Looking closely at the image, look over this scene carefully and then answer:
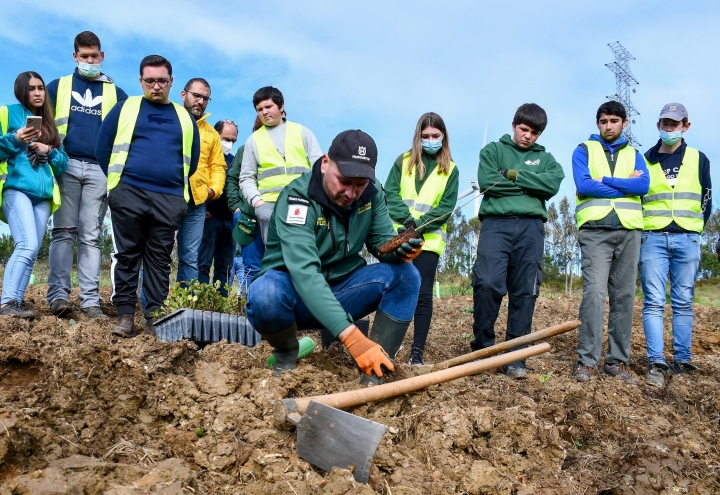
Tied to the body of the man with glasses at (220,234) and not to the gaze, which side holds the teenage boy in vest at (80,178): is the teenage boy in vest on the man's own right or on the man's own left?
on the man's own right

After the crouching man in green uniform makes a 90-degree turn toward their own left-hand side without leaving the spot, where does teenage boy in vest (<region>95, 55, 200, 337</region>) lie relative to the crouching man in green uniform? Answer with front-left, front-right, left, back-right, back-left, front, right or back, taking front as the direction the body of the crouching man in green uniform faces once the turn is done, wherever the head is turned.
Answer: left

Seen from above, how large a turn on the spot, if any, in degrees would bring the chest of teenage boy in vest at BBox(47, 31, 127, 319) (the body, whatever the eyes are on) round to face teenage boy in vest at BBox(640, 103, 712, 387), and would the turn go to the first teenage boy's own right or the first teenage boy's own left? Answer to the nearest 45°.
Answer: approximately 45° to the first teenage boy's own left

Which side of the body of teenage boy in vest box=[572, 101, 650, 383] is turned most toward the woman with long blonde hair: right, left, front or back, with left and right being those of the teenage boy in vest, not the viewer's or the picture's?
right

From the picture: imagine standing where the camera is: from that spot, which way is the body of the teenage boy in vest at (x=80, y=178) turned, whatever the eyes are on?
toward the camera

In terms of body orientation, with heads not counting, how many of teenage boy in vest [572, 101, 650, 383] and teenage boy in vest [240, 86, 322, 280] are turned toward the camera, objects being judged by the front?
2

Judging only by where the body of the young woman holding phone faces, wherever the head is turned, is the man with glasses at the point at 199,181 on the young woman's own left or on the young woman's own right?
on the young woman's own left

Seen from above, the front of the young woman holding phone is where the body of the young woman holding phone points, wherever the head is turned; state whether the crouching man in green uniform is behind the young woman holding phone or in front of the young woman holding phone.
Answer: in front

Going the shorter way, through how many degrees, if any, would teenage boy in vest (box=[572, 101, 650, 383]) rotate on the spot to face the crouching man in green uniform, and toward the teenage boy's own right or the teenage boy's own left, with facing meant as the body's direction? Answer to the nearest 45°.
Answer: approximately 45° to the teenage boy's own right

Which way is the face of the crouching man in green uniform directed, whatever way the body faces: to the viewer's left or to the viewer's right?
to the viewer's right

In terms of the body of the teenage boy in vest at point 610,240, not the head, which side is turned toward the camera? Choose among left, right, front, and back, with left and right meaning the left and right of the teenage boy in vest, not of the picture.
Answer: front

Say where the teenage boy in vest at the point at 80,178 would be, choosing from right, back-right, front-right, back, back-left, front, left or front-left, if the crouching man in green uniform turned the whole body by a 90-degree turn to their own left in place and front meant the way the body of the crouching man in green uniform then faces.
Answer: left
